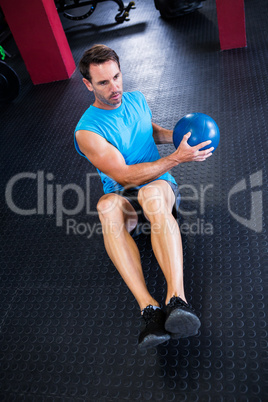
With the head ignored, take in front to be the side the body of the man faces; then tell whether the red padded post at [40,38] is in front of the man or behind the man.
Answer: behind

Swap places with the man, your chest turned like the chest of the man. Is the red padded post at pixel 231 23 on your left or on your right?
on your left

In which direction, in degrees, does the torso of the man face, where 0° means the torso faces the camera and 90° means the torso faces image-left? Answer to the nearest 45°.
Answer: approximately 315°

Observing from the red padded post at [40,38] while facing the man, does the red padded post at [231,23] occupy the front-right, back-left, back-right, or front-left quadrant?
front-left

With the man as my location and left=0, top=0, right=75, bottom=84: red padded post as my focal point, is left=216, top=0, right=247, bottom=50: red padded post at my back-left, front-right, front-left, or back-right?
front-right
